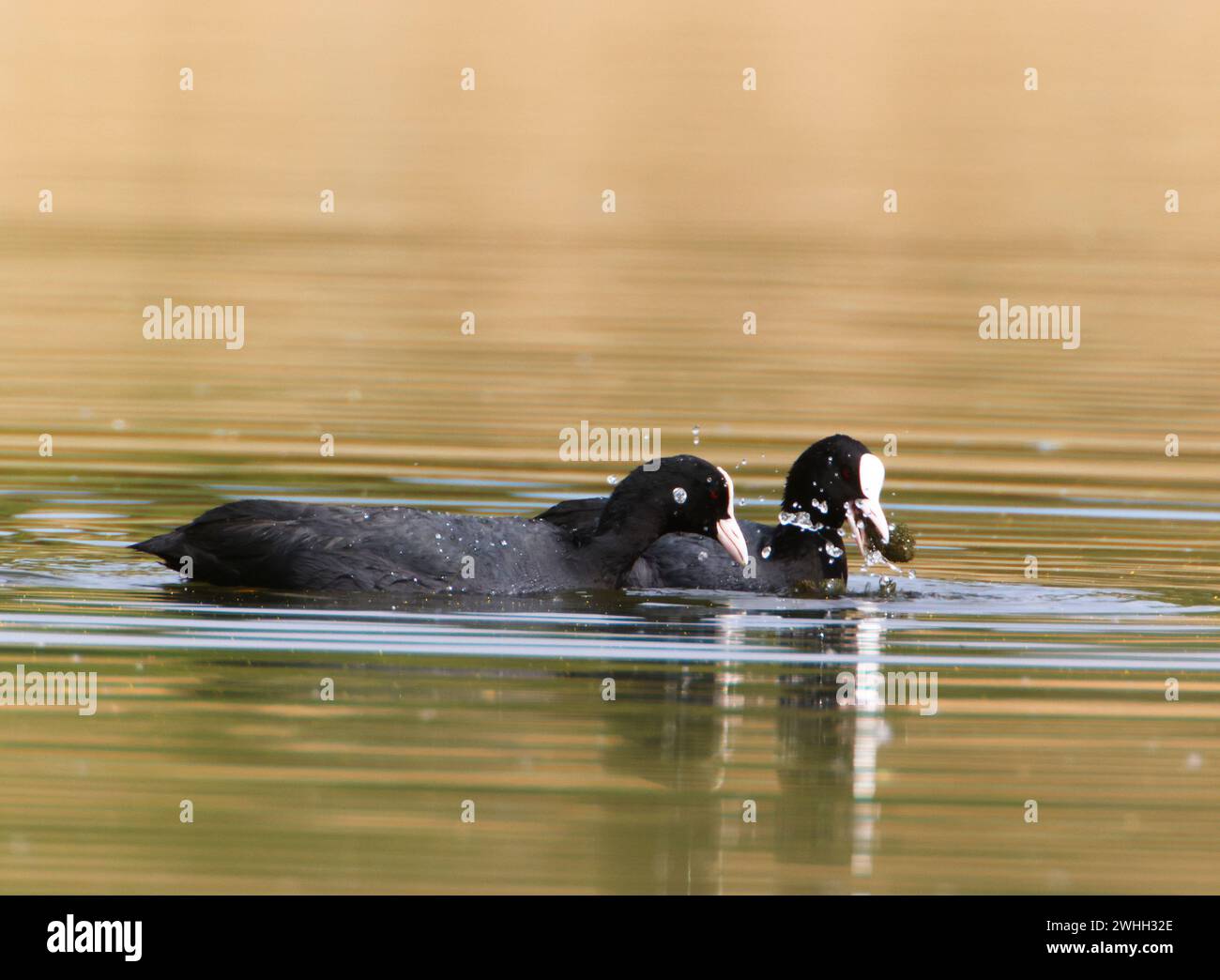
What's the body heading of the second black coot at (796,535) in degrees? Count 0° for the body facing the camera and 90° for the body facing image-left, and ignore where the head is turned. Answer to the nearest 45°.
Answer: approximately 270°
